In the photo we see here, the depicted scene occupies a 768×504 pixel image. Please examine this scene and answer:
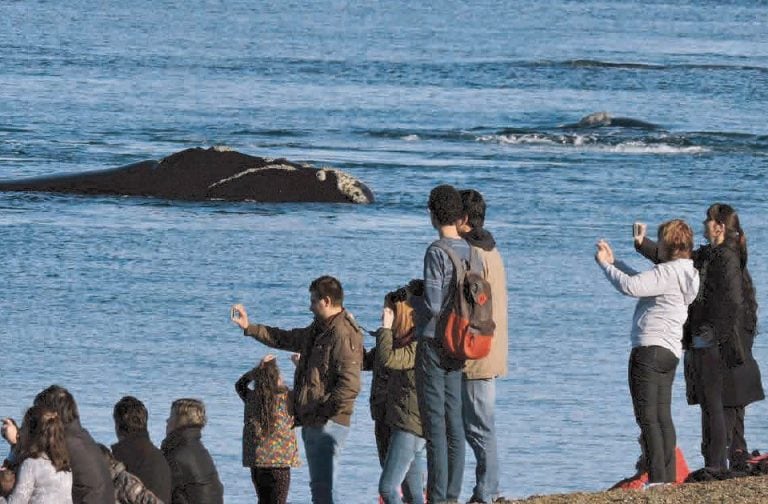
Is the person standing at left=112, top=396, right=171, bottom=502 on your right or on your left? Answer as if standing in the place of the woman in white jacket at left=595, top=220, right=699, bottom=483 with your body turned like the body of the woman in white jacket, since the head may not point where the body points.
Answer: on your left

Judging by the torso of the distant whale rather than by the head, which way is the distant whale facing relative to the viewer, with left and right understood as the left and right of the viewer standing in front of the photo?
facing to the left of the viewer

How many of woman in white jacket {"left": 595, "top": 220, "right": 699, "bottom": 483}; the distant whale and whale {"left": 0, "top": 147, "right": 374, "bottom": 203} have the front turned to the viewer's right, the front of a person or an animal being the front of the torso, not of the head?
1

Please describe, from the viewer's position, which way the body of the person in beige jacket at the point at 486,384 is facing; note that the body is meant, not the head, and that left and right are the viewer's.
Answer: facing away from the viewer and to the left of the viewer

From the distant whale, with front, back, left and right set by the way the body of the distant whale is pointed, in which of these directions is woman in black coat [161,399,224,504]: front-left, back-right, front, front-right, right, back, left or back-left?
left

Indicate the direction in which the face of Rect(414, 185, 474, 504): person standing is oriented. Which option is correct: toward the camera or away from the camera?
away from the camera

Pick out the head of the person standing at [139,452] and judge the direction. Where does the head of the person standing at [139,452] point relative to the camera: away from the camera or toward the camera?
away from the camera

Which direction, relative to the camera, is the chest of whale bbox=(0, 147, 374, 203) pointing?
to the viewer's right

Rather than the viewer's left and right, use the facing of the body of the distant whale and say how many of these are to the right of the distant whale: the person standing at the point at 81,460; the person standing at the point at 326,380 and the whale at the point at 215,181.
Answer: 0

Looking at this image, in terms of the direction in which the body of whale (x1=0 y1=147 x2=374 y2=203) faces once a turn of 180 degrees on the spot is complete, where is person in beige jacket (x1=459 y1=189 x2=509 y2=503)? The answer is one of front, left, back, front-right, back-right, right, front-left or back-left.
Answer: left

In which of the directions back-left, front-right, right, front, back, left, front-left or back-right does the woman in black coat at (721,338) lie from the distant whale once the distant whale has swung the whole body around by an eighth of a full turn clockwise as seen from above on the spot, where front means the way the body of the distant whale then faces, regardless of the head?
back-left

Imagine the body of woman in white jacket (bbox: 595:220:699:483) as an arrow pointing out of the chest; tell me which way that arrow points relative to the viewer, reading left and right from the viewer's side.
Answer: facing away from the viewer and to the left of the viewer

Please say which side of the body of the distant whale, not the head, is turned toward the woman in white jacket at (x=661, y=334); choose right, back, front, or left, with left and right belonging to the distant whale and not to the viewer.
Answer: left

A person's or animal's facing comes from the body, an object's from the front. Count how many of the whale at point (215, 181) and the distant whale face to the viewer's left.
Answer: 1

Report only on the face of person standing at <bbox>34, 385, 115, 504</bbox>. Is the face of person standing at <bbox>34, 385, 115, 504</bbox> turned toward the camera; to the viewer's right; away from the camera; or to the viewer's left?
away from the camera
